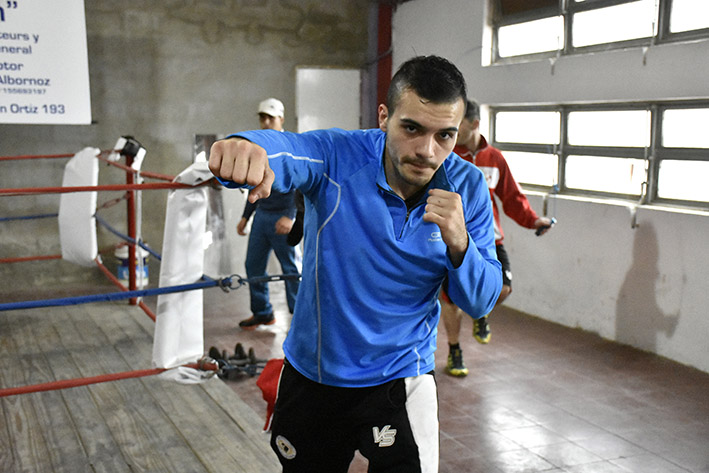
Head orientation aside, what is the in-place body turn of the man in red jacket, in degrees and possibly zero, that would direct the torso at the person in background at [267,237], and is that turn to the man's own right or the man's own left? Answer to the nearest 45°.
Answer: approximately 45° to the man's own right

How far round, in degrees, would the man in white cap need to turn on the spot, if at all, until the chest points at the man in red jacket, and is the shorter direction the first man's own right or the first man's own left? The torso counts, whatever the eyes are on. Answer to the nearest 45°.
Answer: approximately 90° to the first man's own left

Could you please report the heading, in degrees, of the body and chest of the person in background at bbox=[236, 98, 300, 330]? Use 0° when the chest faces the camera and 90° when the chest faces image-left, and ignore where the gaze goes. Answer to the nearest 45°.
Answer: approximately 45°

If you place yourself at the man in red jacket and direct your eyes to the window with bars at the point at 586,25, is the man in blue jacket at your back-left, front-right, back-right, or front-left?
back-right

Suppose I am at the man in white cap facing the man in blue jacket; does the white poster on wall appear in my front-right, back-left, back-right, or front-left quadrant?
back-right

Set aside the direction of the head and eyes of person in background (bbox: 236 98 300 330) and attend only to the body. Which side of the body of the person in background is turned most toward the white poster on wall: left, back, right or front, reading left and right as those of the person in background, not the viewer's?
right

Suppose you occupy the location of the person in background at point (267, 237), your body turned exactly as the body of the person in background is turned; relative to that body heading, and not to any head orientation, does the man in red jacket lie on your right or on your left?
on your left

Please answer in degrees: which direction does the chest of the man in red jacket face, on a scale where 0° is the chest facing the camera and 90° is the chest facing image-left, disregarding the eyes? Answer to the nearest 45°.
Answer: approximately 45°
